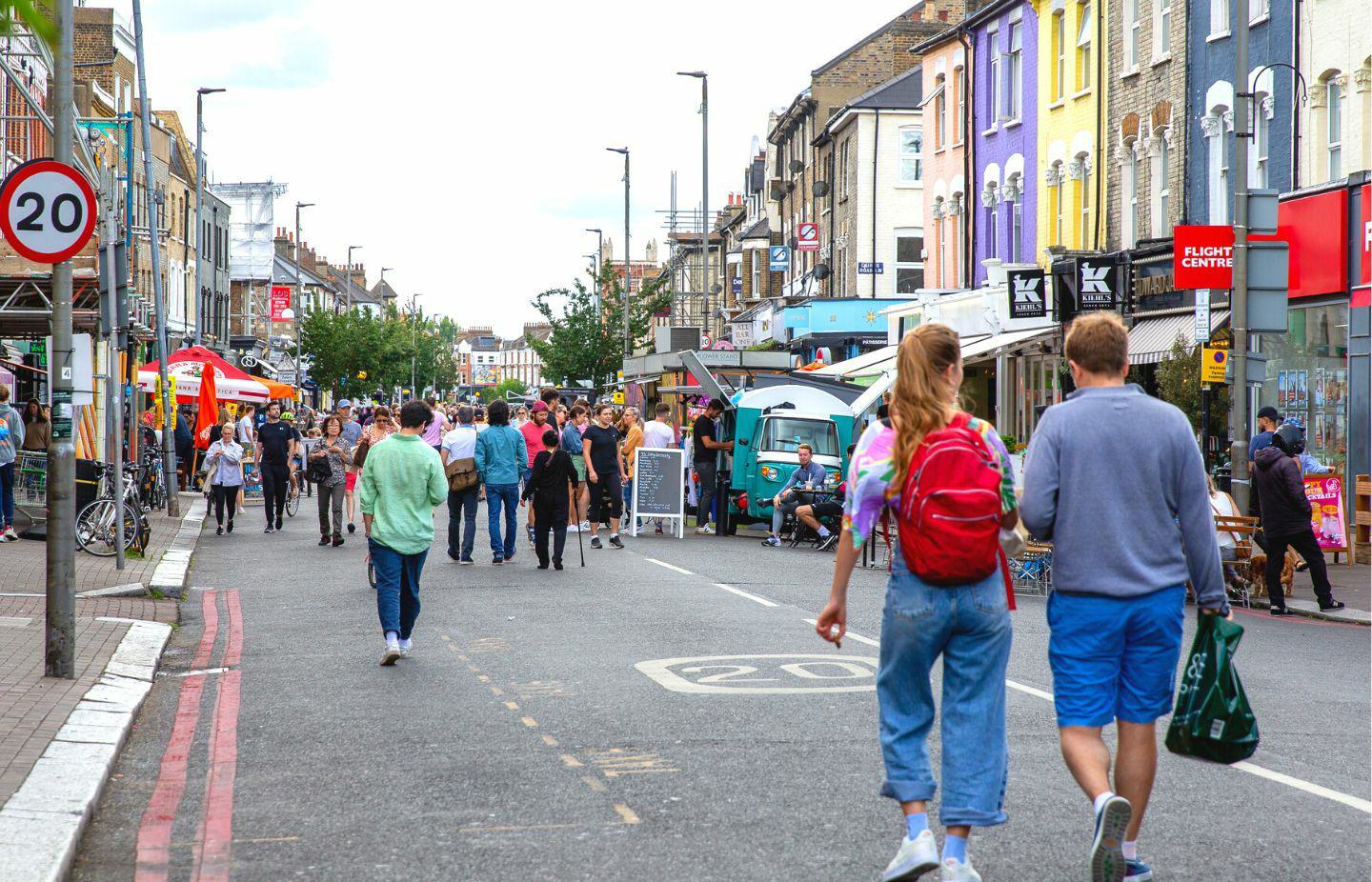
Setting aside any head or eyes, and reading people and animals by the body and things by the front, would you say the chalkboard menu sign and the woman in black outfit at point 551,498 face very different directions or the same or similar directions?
very different directions

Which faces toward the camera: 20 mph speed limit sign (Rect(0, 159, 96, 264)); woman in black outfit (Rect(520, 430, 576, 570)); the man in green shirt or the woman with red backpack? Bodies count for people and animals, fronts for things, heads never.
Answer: the 20 mph speed limit sign

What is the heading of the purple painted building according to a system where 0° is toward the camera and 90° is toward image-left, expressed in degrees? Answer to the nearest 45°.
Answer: approximately 45°

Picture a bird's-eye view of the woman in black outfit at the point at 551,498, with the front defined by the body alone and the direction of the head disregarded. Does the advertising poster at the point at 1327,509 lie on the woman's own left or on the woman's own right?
on the woman's own right

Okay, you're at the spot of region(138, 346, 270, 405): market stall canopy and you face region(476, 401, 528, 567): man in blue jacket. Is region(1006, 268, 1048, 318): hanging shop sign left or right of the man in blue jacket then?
left

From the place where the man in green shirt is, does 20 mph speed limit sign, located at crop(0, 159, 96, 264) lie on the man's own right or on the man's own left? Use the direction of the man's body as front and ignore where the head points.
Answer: on the man's own left

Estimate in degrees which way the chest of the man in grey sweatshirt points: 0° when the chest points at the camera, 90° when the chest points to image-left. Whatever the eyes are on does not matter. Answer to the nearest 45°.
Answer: approximately 180°

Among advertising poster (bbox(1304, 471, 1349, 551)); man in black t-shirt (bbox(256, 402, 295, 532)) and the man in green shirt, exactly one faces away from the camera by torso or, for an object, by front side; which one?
the man in green shirt

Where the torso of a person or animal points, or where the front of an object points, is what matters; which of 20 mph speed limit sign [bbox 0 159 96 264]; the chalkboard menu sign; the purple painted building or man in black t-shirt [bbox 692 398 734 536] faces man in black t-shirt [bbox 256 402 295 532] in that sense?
the purple painted building

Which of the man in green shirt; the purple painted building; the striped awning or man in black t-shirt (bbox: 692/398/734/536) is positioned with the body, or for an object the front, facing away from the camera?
the man in green shirt

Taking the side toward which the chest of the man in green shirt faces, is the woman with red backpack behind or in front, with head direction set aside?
behind

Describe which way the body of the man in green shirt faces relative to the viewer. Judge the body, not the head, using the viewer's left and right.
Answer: facing away from the viewer

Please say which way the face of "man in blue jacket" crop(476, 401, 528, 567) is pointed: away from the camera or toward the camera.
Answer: away from the camera

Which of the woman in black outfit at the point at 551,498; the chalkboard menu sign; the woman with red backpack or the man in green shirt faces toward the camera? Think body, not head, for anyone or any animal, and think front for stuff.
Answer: the chalkboard menu sign
